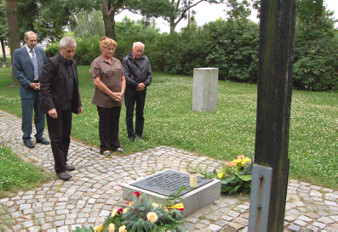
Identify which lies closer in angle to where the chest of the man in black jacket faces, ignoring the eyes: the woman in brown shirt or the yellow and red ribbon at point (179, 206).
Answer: the yellow and red ribbon

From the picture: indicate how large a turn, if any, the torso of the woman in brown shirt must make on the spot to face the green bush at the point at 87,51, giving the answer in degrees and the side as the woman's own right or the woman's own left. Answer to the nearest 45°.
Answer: approximately 135° to the woman's own left

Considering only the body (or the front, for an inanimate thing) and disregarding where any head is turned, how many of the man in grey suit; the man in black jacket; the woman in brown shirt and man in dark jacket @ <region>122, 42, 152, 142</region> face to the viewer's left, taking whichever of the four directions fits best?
0

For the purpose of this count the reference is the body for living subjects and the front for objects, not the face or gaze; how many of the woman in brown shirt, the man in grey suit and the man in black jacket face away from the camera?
0

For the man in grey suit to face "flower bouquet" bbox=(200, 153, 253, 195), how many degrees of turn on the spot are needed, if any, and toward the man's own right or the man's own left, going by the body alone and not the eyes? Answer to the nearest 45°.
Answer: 0° — they already face it

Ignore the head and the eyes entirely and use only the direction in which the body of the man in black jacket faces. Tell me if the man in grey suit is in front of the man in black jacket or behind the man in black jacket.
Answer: behind

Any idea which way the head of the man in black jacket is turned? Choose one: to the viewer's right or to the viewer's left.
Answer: to the viewer's right

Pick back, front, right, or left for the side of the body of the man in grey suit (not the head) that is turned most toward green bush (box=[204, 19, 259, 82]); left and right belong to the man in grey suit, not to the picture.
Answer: left

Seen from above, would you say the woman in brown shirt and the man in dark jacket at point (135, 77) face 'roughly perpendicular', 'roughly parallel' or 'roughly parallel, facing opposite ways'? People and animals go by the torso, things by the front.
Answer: roughly parallel

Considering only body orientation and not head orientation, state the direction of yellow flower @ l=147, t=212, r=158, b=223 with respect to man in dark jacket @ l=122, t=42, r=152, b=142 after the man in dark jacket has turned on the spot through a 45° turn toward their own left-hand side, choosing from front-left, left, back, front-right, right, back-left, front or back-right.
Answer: right

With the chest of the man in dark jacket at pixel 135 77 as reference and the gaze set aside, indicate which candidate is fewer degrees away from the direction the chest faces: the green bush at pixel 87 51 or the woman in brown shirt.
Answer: the woman in brown shirt

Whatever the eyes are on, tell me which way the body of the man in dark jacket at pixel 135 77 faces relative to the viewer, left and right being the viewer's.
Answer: facing the viewer and to the right of the viewer

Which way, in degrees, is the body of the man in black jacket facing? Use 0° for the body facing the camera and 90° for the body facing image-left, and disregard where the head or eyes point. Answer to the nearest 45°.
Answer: approximately 315°

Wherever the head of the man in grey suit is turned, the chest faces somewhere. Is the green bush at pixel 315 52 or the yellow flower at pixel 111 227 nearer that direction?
the yellow flower

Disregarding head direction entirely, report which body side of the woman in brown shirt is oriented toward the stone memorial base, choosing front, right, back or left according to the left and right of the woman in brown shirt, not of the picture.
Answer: front

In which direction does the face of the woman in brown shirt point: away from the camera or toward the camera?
toward the camera

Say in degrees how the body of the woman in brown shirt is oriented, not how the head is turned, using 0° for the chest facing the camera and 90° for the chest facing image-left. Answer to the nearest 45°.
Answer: approximately 315°

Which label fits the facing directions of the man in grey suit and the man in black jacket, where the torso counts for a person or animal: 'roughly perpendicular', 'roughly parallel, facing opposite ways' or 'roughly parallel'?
roughly parallel
